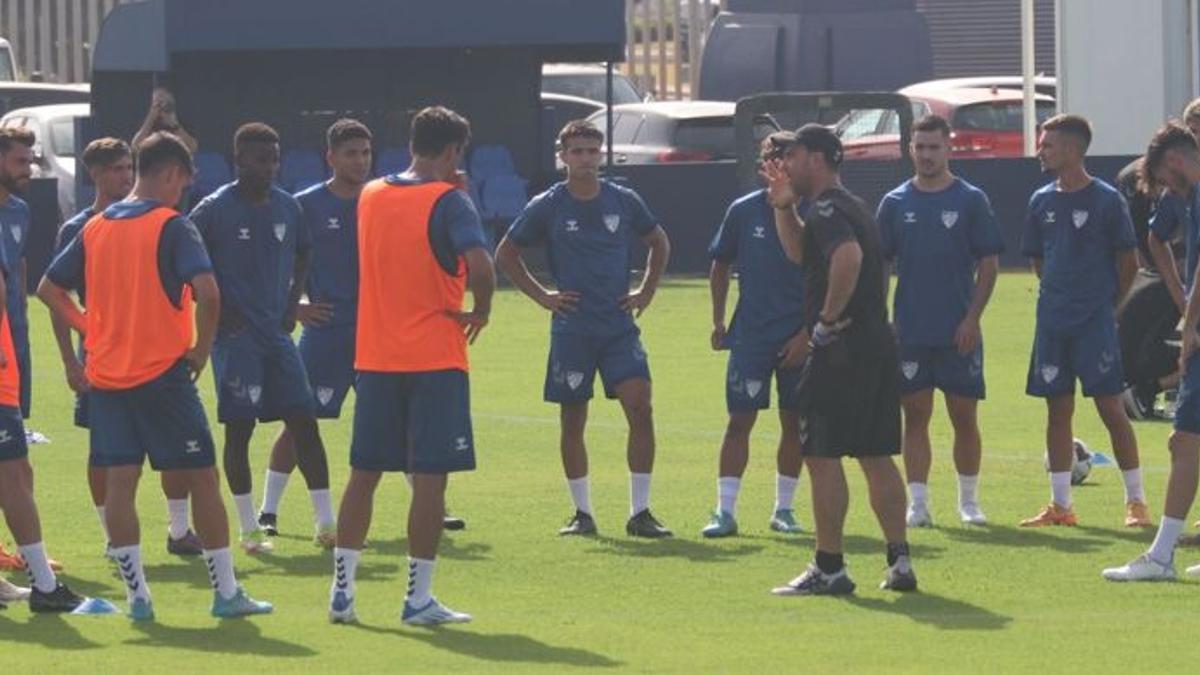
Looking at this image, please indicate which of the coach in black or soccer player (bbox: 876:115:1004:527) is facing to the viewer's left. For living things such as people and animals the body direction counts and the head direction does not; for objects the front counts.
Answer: the coach in black

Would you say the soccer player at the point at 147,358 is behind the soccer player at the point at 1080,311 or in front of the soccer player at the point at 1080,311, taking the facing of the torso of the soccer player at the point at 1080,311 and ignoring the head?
in front

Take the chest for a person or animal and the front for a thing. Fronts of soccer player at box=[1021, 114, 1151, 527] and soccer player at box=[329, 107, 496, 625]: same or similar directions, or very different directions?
very different directions

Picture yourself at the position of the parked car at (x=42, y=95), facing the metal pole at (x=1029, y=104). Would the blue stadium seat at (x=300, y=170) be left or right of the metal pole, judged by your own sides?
right

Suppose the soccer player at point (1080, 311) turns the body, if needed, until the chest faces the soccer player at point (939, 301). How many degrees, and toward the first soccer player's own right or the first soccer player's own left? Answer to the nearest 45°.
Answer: approximately 45° to the first soccer player's own right

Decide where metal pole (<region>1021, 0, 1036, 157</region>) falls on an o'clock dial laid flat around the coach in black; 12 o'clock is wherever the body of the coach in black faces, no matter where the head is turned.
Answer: The metal pole is roughly at 3 o'clock from the coach in black.

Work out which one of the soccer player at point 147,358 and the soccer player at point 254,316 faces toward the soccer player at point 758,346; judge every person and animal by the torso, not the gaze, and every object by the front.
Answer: the soccer player at point 147,358

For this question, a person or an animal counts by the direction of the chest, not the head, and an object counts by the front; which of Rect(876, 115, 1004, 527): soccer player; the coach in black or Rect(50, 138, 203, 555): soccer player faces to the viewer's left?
the coach in black

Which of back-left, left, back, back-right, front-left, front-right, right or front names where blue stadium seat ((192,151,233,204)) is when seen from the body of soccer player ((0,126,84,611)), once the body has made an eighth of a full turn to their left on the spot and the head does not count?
front-left

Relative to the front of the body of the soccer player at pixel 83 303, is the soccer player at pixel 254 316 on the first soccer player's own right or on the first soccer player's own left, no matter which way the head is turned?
on the first soccer player's own left

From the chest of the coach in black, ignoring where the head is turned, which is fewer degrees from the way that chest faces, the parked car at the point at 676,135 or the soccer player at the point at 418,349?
the soccer player

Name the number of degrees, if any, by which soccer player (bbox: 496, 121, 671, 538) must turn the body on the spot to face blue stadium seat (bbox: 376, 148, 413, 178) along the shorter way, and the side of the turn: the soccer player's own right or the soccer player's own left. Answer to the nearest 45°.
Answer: approximately 180°

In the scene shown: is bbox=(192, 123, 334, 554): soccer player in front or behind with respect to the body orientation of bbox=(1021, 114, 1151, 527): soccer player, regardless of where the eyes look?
in front

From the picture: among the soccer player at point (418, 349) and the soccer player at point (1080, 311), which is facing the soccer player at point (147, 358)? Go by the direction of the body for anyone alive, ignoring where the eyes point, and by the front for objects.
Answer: the soccer player at point (1080, 311)

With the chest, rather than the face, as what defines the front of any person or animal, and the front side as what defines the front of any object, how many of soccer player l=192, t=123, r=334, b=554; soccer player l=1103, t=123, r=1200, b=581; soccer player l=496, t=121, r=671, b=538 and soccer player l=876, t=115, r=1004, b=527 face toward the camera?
3

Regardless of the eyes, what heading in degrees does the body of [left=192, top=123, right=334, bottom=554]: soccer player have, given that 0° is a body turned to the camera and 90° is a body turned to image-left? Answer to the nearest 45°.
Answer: approximately 0°

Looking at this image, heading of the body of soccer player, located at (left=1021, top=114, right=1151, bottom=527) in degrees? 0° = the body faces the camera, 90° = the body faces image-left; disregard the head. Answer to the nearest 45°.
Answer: approximately 45°

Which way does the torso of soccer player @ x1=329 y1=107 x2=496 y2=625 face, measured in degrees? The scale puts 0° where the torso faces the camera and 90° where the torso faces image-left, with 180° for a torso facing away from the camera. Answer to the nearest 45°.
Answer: approximately 225°
